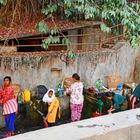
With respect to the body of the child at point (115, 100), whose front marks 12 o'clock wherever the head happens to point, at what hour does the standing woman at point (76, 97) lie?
The standing woman is roughly at 11 o'clock from the child.

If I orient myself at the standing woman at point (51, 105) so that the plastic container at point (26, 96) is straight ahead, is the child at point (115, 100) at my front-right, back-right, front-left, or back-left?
back-right

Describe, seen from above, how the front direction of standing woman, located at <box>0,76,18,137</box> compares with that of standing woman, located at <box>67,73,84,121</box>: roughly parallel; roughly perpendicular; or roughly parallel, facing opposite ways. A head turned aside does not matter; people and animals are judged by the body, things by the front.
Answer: roughly perpendicular

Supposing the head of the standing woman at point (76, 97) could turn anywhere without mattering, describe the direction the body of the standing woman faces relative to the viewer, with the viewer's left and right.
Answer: facing away from the viewer and to the left of the viewer

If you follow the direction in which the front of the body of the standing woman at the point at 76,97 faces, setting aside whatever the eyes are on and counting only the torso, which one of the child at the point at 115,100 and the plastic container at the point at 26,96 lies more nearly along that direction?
the plastic container

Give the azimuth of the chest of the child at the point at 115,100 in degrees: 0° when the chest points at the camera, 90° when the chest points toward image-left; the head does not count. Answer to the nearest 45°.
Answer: approximately 90°

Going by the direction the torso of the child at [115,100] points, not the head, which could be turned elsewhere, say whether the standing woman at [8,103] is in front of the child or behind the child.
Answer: in front
